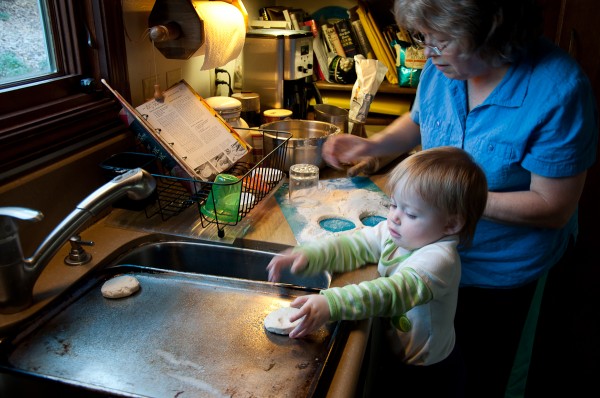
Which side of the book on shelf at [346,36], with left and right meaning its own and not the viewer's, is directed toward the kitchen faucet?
front

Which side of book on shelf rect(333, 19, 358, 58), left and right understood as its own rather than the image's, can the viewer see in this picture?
front

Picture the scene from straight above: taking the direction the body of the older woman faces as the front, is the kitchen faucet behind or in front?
in front

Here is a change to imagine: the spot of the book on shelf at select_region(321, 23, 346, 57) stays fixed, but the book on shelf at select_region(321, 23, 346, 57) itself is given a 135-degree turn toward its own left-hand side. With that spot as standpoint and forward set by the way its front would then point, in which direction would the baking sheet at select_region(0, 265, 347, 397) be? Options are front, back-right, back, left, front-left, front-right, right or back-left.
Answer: back-right

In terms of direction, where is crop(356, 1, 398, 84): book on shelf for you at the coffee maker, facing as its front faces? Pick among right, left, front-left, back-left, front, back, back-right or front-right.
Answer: left

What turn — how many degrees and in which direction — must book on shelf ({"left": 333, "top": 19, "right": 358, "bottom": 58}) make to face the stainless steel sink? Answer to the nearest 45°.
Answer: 0° — it already faces it

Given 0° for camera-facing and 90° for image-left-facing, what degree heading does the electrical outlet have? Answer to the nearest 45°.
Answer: approximately 315°

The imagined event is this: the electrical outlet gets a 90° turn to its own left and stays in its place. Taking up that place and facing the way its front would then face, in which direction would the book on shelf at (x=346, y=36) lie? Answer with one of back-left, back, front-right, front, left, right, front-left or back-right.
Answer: front

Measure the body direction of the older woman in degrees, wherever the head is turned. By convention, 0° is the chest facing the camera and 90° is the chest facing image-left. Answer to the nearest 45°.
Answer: approximately 45°

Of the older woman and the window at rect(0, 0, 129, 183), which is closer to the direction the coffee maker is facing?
the older woman

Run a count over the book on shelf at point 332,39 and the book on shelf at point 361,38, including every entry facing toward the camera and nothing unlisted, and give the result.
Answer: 2

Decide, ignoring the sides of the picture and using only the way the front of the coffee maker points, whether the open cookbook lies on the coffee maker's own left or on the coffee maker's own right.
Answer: on the coffee maker's own right

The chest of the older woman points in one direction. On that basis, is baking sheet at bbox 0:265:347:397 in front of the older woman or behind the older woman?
in front

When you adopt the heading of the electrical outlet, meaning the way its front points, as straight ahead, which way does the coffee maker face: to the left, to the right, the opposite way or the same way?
the same way

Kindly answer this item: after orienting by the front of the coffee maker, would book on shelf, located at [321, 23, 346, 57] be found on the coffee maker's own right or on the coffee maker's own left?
on the coffee maker's own left

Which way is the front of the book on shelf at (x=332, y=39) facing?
toward the camera

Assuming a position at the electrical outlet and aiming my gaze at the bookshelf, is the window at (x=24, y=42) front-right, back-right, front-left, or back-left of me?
back-right

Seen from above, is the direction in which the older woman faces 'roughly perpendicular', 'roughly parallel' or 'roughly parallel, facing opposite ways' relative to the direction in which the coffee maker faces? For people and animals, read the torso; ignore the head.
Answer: roughly perpendicular

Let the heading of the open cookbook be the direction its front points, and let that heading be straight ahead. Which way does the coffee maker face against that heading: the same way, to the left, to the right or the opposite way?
the same way

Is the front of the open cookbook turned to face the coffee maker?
no
